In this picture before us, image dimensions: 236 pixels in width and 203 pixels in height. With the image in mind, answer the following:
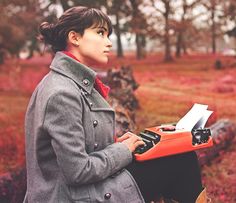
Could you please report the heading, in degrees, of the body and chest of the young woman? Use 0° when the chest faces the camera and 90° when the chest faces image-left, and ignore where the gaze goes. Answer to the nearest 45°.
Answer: approximately 270°

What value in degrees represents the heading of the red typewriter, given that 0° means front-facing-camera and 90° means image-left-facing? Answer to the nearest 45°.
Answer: approximately 90°

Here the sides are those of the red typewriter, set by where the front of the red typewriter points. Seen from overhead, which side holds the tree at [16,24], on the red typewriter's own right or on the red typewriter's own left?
on the red typewriter's own right

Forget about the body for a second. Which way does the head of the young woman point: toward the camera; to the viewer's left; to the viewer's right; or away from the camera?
to the viewer's right

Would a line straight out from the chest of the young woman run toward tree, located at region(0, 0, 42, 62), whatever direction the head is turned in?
no
